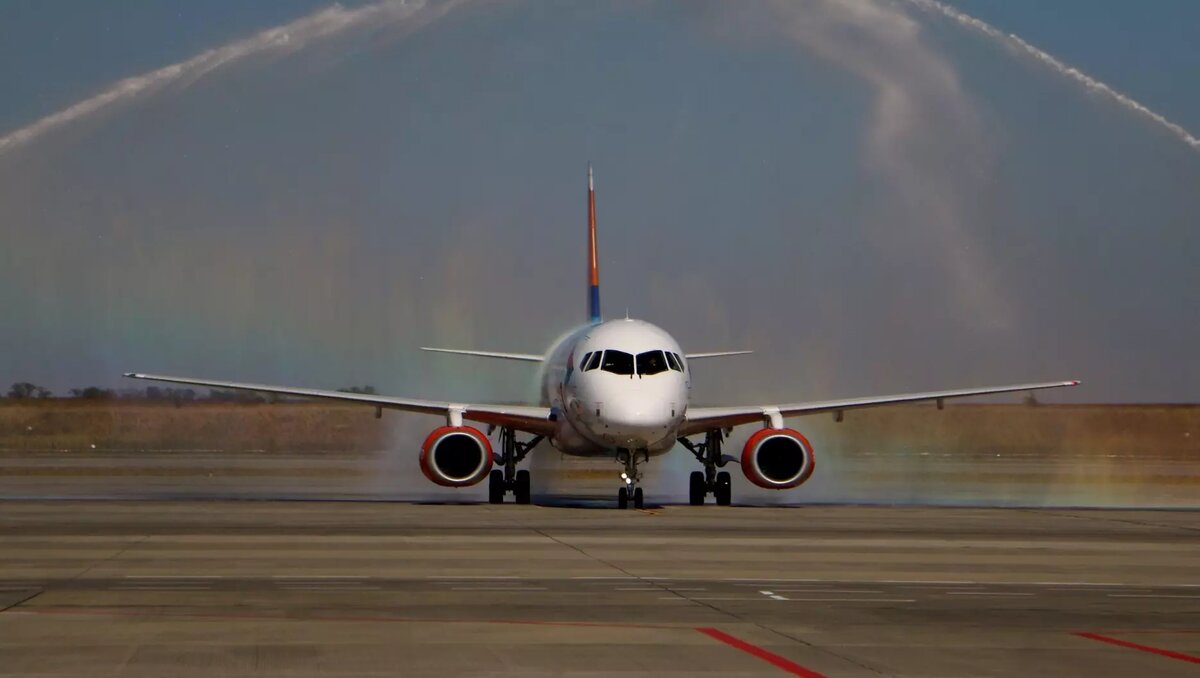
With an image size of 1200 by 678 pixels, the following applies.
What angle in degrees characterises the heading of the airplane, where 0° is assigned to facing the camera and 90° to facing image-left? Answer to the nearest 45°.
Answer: approximately 0°
